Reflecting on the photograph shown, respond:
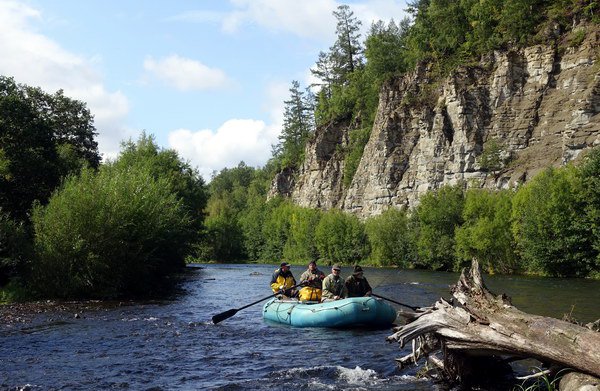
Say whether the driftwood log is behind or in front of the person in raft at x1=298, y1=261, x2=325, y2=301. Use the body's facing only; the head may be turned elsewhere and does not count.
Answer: in front

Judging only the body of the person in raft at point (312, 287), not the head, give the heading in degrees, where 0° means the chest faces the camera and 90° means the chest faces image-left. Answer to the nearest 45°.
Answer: approximately 0°

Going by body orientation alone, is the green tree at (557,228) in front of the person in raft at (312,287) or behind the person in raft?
behind

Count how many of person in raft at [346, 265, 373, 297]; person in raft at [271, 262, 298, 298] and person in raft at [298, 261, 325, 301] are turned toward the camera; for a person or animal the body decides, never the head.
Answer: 3

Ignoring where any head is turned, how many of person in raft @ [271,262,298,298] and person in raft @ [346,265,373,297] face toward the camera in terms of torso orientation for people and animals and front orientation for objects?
2

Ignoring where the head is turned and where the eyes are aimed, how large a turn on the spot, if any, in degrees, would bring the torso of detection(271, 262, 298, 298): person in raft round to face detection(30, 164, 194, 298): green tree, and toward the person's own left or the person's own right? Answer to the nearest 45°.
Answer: approximately 135° to the person's own right

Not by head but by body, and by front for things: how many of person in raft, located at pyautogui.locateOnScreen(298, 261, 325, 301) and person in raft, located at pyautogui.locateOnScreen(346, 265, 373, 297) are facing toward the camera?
2

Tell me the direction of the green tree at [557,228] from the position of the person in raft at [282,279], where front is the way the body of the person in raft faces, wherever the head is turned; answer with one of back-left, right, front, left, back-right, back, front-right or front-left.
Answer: back-left

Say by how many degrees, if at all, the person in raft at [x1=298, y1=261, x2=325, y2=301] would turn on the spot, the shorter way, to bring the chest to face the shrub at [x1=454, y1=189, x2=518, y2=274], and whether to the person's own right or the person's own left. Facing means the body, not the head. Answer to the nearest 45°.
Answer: approximately 135° to the person's own left

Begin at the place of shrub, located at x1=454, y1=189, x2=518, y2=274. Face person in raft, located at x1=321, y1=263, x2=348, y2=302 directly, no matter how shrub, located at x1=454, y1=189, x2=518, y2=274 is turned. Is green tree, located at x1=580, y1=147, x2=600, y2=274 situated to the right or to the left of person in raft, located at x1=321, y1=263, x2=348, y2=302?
left

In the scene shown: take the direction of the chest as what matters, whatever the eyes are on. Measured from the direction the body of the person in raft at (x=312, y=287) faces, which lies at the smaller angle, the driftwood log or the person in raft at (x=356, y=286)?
the driftwood log
